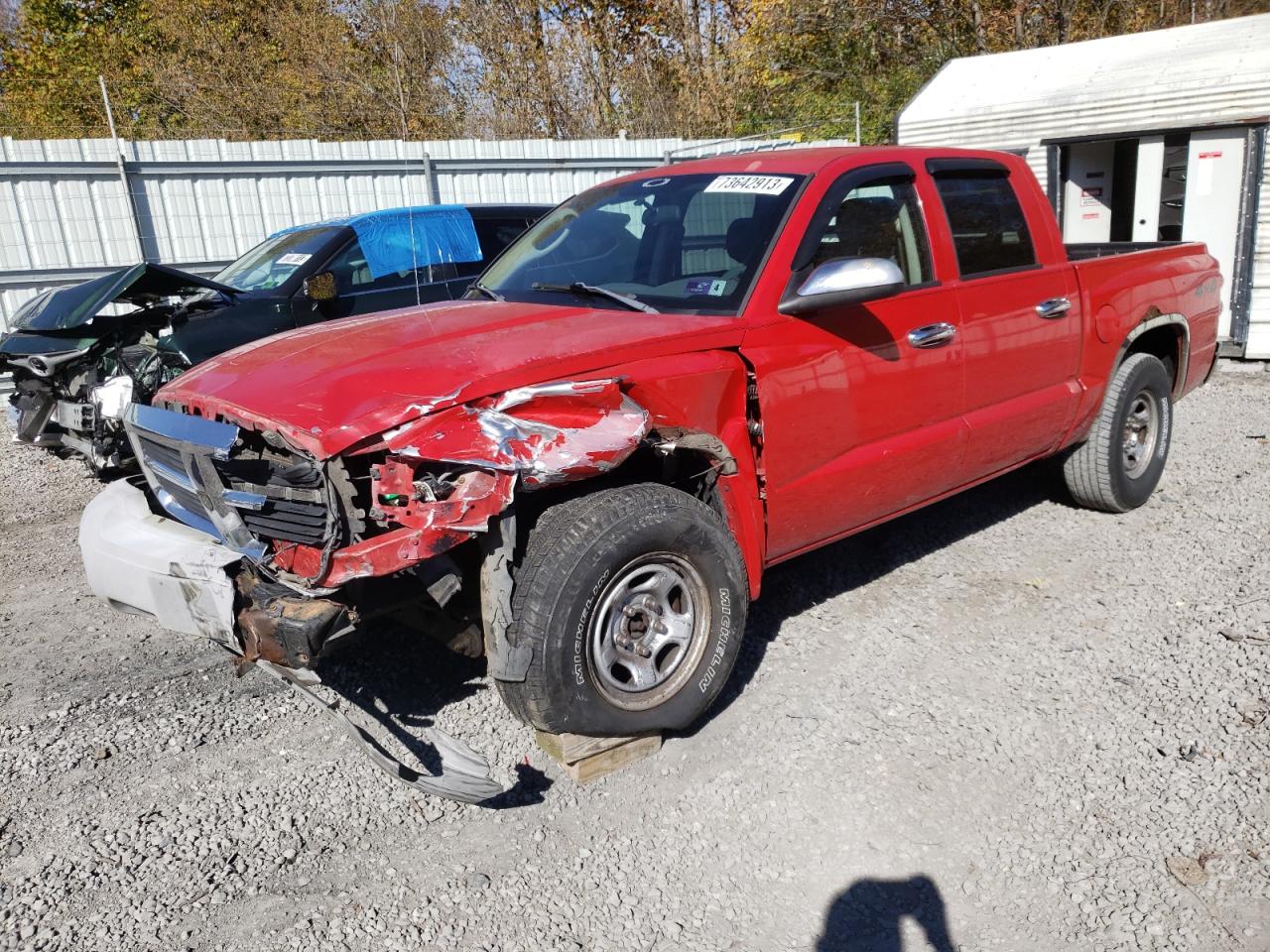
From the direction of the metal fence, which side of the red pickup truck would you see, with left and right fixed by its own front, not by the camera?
right

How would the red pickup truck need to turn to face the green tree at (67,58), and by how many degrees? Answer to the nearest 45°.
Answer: approximately 90° to its right

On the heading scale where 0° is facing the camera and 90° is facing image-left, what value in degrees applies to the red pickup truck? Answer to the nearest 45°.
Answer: approximately 45°

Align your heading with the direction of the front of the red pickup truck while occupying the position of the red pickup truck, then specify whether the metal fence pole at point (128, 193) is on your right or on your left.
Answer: on your right

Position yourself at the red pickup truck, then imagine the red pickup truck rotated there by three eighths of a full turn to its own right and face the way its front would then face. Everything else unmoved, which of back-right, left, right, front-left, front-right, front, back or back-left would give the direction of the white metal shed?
front-right
